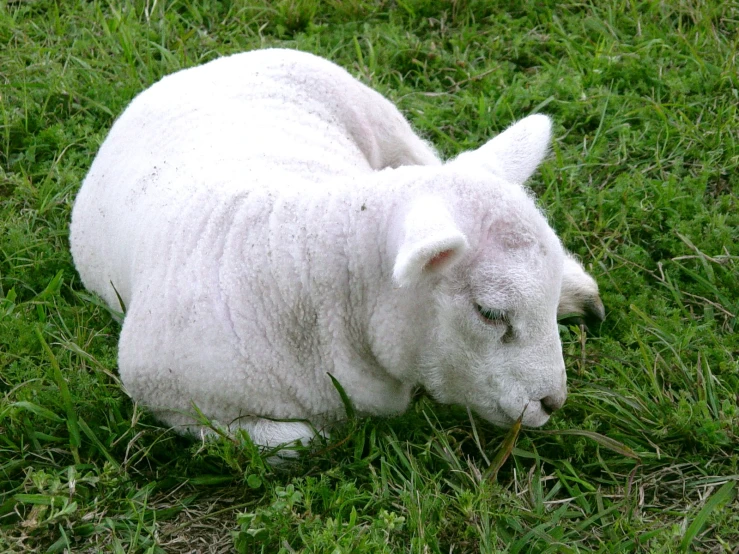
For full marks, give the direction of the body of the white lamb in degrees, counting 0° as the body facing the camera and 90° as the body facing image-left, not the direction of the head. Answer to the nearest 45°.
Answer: approximately 315°
